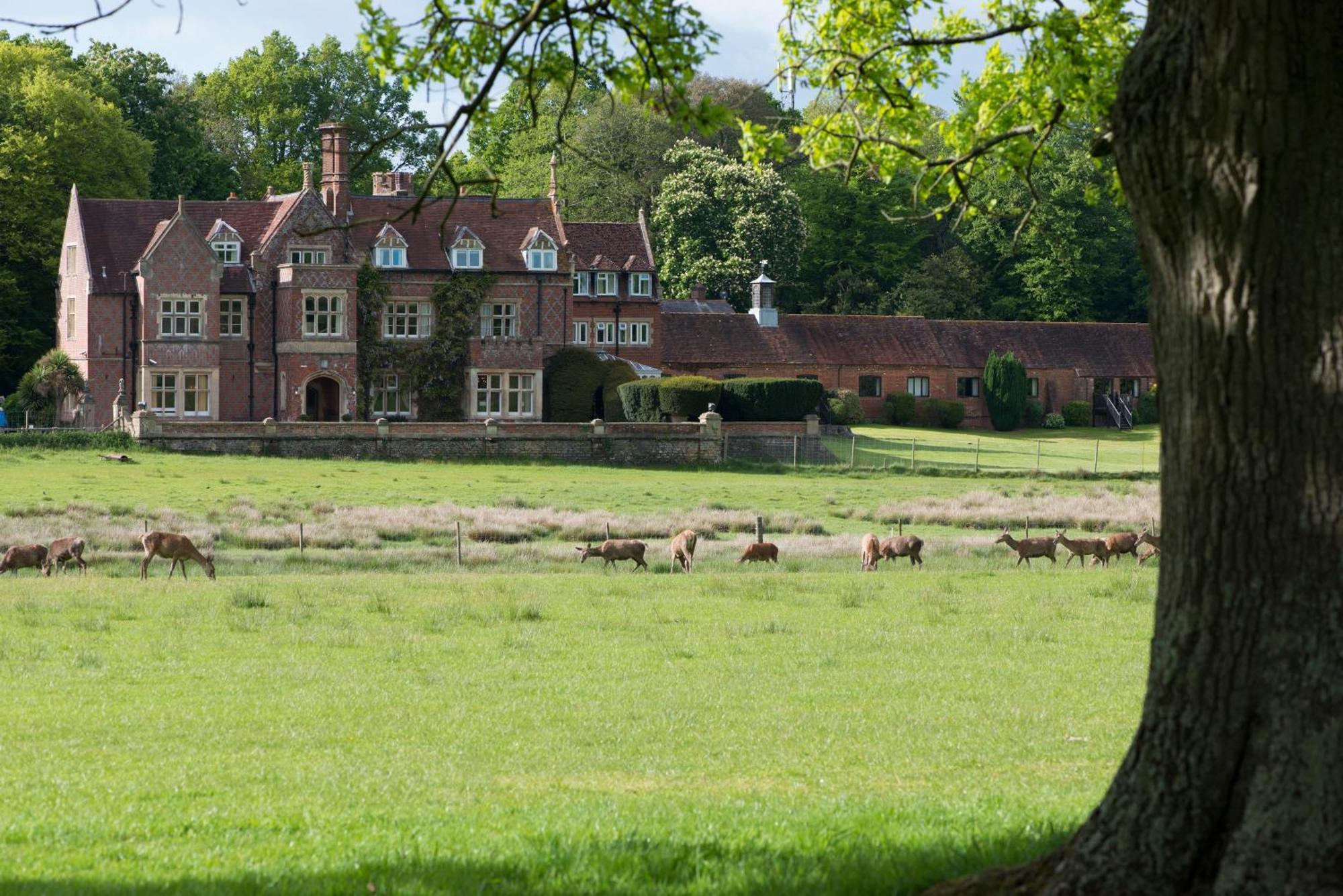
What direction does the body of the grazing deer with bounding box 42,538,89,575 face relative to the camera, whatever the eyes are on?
to the viewer's left

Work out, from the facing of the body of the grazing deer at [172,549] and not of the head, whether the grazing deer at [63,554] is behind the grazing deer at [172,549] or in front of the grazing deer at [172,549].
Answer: behind

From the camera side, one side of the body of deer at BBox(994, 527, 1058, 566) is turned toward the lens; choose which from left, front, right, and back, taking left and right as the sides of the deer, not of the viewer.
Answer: left

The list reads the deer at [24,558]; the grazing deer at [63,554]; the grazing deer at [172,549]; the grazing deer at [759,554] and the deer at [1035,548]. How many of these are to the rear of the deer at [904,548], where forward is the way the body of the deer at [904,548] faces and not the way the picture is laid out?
1

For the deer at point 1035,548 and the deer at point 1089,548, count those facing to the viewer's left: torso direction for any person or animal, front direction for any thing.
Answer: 2

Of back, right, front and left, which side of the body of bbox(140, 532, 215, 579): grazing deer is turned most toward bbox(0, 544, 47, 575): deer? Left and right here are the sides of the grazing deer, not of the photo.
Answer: back

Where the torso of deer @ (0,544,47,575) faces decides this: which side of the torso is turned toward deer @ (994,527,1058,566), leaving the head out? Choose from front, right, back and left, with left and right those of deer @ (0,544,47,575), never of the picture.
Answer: back

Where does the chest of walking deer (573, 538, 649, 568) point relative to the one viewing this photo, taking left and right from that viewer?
facing to the left of the viewer

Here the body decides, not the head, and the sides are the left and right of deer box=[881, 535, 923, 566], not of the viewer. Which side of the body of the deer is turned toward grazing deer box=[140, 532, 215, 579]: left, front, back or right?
front

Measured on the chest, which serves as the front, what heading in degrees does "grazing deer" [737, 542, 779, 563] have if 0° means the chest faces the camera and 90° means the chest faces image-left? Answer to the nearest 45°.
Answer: approximately 90°

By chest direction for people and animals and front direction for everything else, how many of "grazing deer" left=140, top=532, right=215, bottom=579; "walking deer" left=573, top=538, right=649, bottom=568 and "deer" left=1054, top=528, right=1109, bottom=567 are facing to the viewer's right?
1

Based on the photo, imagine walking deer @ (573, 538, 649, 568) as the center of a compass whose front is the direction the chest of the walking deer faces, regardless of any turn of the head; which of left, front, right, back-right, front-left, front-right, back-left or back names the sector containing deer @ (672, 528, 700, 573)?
back

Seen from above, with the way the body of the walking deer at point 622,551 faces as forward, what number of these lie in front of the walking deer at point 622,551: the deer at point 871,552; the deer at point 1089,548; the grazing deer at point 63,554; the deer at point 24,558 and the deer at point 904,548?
2

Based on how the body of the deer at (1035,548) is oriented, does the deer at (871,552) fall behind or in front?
in front
